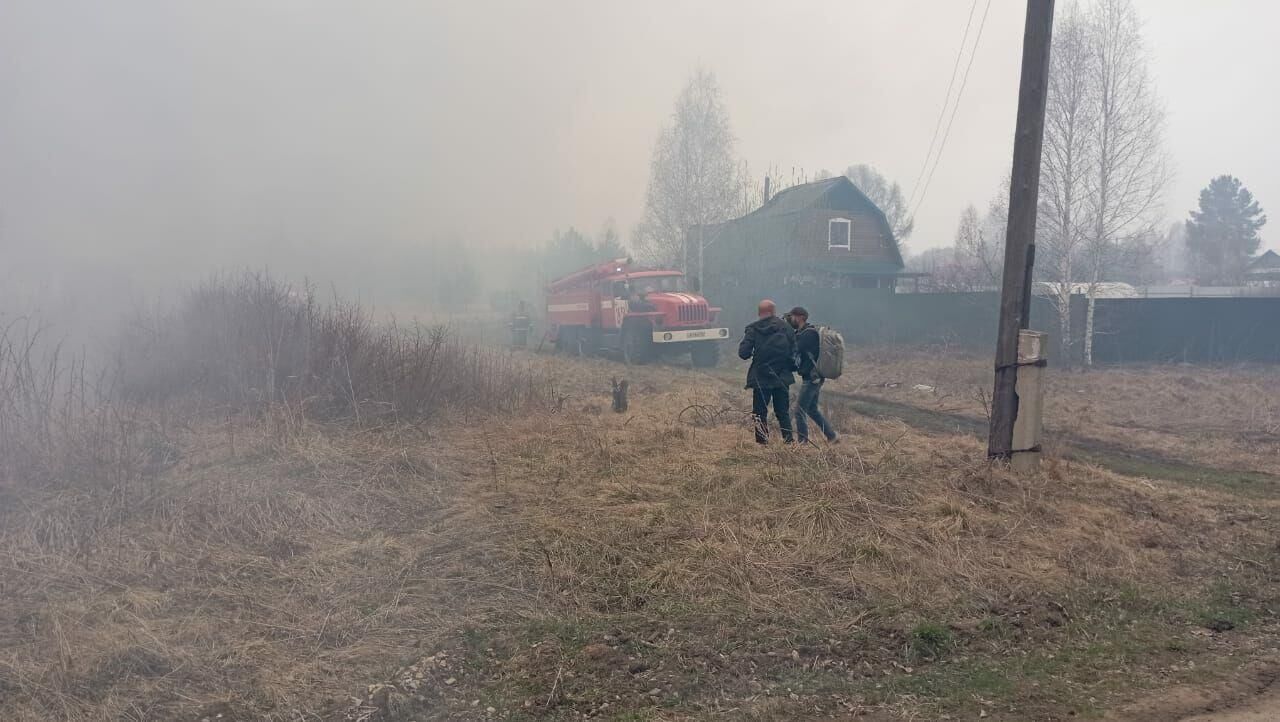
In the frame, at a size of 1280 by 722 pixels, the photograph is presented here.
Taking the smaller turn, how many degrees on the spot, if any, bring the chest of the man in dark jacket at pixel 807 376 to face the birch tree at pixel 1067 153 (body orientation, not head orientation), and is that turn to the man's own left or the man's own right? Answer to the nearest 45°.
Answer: approximately 135° to the man's own right

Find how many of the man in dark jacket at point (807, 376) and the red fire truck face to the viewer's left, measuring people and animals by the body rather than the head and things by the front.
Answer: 1

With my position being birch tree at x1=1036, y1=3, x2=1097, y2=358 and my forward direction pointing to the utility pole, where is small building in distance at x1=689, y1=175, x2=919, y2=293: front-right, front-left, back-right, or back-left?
back-right

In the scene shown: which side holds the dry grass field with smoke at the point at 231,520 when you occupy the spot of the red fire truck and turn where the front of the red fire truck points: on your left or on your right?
on your right

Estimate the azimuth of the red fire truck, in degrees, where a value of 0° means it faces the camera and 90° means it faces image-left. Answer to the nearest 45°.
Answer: approximately 315°

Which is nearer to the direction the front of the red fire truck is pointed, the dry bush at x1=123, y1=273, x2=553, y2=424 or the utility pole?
the utility pole

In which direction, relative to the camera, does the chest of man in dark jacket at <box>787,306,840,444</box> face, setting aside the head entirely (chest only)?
to the viewer's left
